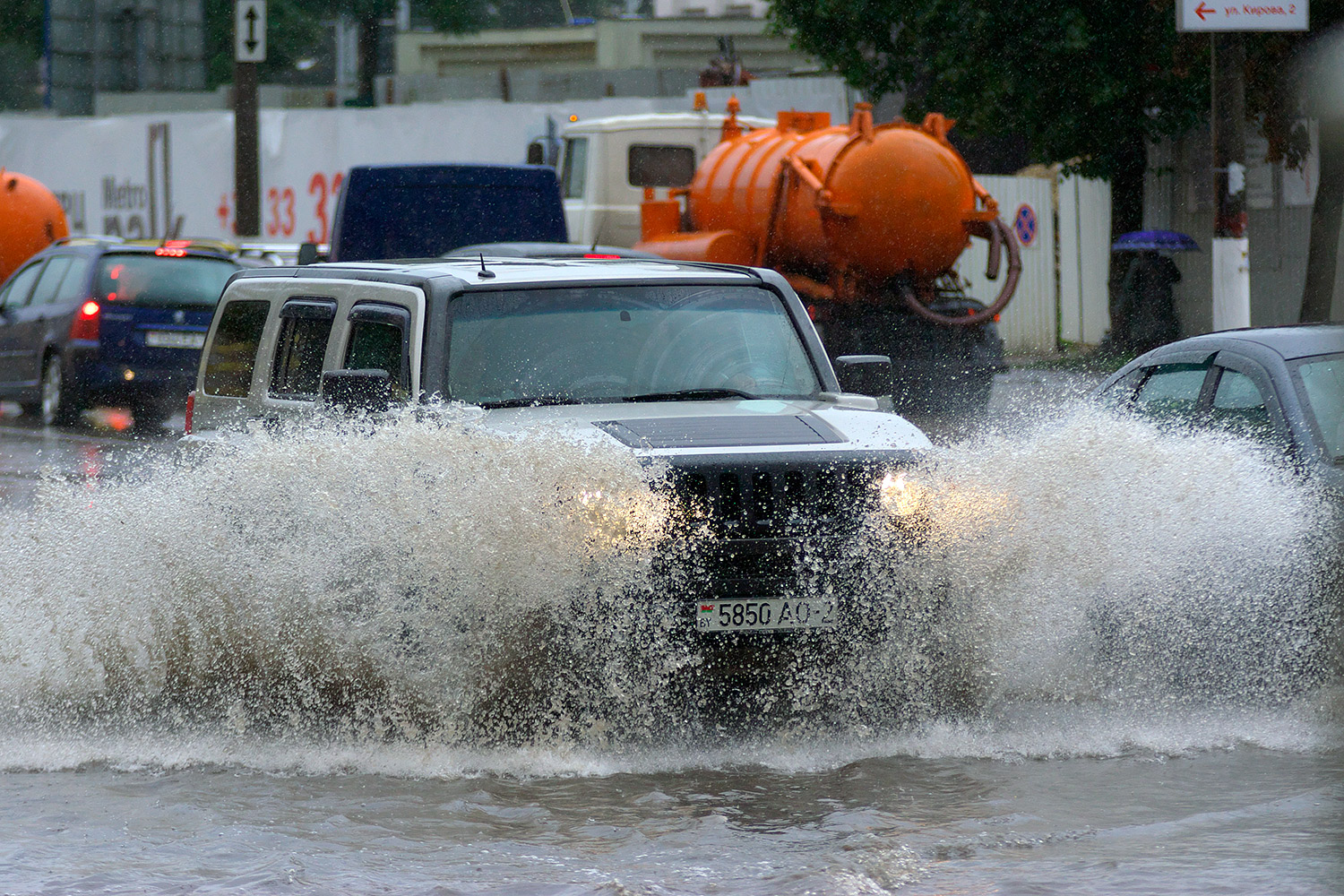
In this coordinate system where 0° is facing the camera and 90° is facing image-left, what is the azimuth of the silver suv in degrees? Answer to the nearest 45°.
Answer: approximately 315°

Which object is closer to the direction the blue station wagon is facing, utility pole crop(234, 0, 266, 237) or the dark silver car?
the utility pole

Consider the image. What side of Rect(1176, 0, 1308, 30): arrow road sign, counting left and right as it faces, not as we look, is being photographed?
front

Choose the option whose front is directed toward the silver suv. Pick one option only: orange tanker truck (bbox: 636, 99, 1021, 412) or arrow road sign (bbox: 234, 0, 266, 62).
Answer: the arrow road sign

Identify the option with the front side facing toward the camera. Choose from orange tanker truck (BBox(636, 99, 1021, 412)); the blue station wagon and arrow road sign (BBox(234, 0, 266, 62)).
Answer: the arrow road sign

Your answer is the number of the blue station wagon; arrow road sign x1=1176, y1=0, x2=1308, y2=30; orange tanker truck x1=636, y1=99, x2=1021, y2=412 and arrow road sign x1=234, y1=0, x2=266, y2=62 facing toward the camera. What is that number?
2

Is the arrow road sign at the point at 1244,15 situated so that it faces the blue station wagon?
no

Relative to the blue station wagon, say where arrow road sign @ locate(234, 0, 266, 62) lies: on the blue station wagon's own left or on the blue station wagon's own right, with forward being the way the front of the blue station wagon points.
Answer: on the blue station wagon's own right

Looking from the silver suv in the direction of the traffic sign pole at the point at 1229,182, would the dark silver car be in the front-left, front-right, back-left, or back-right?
front-right

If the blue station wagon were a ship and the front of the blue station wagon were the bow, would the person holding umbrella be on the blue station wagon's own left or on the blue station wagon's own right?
on the blue station wagon's own right

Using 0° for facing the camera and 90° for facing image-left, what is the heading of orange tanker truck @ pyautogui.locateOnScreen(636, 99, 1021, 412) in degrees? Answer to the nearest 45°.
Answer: approximately 135°

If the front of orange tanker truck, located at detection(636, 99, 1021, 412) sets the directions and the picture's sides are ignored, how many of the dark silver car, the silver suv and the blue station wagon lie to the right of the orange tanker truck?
0

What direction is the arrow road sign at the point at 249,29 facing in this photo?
toward the camera
